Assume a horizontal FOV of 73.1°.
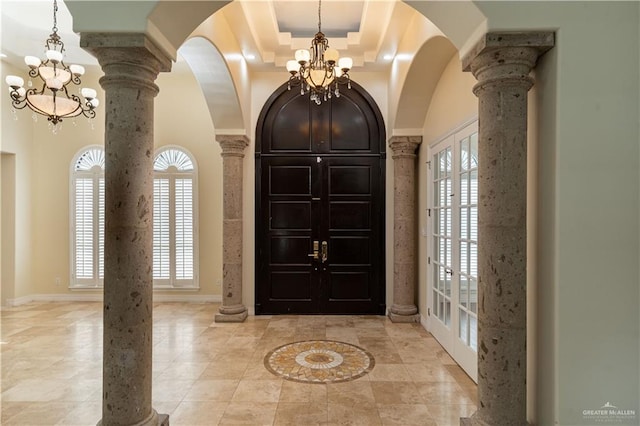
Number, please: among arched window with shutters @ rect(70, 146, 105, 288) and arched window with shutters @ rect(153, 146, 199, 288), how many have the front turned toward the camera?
2

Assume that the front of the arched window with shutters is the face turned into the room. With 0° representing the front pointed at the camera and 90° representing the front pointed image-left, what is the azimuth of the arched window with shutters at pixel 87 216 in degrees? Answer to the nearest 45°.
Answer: approximately 0°

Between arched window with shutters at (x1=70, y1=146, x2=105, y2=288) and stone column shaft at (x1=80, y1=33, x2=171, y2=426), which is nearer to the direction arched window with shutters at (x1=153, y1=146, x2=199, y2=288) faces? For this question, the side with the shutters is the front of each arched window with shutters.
the stone column shaft

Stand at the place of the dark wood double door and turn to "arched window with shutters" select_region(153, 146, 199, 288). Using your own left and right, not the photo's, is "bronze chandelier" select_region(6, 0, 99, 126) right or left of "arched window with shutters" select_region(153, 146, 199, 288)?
left

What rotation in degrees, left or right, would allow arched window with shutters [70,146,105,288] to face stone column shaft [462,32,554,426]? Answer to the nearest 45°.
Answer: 0° — it already faces it

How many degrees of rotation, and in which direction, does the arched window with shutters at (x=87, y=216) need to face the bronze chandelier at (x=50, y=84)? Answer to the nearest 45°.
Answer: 0° — it already faces it

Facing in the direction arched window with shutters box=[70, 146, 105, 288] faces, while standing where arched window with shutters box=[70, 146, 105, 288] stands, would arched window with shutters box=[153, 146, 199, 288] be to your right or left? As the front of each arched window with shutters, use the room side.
on your left
